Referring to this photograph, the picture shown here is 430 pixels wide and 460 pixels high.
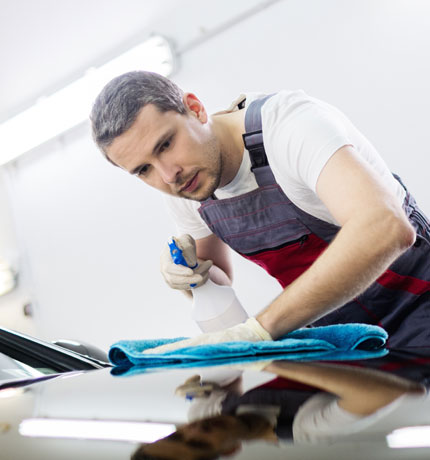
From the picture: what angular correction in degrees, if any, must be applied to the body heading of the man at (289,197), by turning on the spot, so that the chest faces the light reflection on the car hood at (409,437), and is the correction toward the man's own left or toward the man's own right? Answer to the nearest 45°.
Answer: approximately 45° to the man's own left

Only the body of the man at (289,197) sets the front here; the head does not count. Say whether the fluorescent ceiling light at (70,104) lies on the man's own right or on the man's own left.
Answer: on the man's own right

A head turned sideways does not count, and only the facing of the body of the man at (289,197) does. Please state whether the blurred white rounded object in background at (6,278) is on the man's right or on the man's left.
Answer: on the man's right

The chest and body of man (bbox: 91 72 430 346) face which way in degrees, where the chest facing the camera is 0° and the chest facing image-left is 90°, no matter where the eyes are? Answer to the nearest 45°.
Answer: approximately 45°
